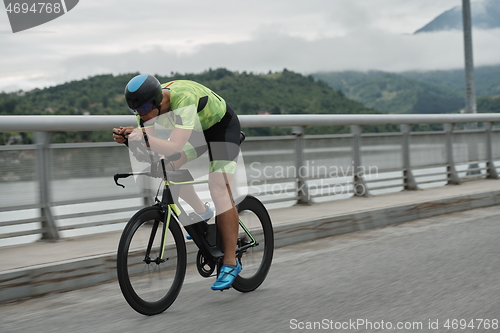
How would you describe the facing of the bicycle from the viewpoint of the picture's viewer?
facing the viewer and to the left of the viewer

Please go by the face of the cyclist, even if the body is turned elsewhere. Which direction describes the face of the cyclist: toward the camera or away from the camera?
toward the camera
